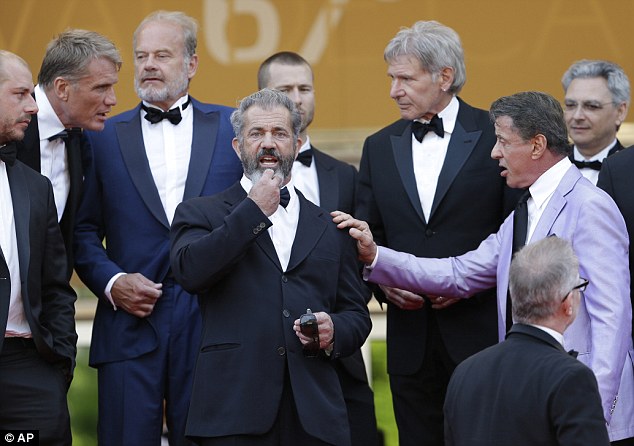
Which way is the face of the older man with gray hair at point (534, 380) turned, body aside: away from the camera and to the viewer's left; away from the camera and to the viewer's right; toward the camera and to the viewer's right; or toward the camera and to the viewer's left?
away from the camera and to the viewer's right

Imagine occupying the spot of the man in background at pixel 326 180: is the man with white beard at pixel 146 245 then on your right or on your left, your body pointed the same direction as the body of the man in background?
on your right

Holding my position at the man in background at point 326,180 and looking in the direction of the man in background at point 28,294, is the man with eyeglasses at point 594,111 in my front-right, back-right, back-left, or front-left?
back-left

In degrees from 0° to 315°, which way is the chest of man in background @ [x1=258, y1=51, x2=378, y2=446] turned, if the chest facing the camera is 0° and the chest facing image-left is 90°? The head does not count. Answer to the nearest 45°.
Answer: approximately 0°

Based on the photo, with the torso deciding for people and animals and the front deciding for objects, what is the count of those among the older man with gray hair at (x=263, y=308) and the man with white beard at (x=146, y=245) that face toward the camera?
2

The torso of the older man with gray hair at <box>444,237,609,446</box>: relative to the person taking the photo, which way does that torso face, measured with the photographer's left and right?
facing away from the viewer and to the right of the viewer
